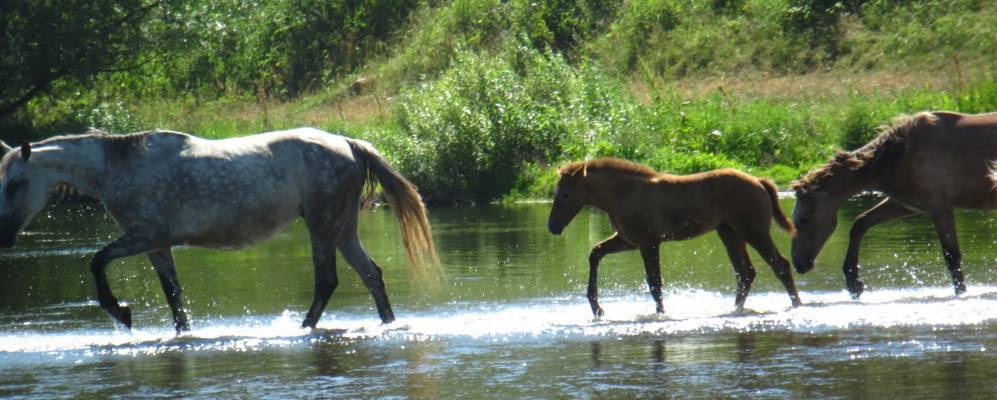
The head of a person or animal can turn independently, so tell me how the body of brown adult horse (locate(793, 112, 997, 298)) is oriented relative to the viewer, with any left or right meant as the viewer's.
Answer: facing to the left of the viewer

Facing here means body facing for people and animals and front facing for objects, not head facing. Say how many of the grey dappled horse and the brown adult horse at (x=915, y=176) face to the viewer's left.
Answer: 2

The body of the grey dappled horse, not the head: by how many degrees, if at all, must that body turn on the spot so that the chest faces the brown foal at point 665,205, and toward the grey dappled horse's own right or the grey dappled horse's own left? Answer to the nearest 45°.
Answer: approximately 180°

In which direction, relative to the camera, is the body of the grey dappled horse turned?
to the viewer's left

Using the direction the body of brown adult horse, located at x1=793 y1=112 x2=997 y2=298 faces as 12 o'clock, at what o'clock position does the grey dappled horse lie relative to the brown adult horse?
The grey dappled horse is roughly at 11 o'clock from the brown adult horse.

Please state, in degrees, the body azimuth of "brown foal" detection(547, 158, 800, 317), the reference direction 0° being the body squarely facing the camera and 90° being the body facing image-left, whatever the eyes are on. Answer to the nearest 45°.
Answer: approximately 90°

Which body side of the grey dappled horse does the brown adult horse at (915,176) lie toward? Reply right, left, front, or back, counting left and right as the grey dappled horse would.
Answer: back
